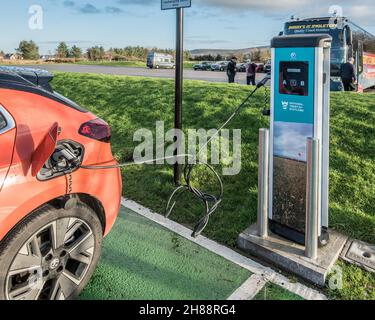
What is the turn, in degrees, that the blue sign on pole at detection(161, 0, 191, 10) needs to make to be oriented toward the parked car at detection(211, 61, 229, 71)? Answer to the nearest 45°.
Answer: approximately 180°

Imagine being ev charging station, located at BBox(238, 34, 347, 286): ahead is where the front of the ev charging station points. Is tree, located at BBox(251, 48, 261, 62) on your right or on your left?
on your right

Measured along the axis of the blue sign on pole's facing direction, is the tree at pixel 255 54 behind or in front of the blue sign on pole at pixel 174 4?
behind

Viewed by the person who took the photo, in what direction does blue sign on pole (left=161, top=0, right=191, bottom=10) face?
facing the viewer

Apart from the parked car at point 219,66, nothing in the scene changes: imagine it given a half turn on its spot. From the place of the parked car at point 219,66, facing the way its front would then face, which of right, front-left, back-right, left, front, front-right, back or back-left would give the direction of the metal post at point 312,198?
back-right

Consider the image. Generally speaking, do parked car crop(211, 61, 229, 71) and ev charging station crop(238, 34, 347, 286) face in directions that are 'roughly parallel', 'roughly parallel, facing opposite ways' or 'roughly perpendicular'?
roughly parallel

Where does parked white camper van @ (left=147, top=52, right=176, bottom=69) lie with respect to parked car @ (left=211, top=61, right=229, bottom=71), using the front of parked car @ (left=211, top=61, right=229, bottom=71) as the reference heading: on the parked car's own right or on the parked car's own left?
on the parked car's own right

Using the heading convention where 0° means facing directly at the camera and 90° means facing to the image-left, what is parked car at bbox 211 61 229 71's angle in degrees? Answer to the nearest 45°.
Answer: approximately 45°

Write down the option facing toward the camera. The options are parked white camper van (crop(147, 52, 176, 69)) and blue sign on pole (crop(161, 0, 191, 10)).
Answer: the blue sign on pole

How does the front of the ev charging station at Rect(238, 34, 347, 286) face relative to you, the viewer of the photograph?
facing the viewer and to the left of the viewer
